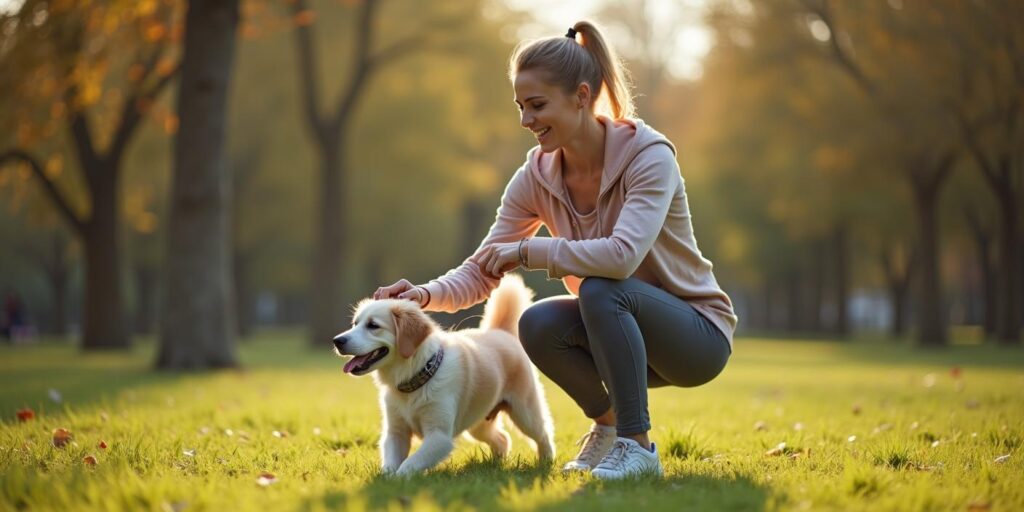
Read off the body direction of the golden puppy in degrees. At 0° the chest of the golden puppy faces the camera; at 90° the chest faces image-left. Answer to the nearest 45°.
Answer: approximately 45°

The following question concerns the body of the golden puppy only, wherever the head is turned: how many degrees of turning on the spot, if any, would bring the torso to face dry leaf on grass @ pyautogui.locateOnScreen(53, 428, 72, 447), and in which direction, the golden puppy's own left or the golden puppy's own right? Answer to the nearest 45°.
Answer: approximately 90° to the golden puppy's own right

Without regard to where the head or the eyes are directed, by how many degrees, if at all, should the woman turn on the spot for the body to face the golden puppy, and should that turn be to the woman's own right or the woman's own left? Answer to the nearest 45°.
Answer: approximately 45° to the woman's own right

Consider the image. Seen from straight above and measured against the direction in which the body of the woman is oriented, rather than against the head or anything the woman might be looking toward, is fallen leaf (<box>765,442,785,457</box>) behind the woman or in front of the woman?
behind

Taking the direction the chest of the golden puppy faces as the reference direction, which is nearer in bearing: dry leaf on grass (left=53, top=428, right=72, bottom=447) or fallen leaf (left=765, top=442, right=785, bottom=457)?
the dry leaf on grass

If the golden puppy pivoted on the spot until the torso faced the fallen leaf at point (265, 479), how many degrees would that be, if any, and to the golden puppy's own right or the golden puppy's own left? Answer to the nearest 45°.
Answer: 0° — it already faces it

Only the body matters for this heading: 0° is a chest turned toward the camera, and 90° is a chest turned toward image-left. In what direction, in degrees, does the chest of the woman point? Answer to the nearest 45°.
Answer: approximately 45°

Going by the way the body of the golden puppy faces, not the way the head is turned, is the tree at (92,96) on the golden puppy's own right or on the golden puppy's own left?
on the golden puppy's own right

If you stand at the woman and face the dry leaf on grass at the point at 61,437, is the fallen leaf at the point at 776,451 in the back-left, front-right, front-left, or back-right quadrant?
back-right

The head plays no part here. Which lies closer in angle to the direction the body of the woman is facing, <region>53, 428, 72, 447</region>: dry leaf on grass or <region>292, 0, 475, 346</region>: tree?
the dry leaf on grass

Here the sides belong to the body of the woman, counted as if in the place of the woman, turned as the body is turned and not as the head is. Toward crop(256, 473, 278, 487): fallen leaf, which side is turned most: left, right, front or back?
front
